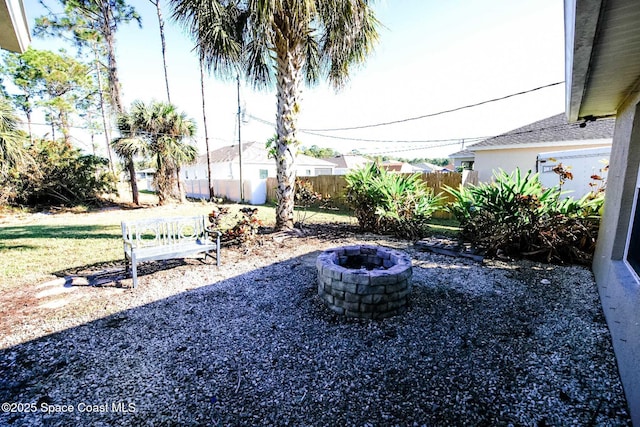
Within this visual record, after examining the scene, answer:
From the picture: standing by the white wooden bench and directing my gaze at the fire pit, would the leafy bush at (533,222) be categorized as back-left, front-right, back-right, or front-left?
front-left

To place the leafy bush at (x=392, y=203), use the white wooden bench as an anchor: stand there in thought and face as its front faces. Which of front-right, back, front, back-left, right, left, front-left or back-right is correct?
front-left

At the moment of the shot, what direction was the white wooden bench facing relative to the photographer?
facing the viewer and to the right of the viewer

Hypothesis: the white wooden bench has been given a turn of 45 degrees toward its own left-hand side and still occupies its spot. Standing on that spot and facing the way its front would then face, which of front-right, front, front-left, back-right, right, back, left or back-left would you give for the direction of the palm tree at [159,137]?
left

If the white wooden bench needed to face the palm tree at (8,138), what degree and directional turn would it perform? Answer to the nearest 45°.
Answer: approximately 180°

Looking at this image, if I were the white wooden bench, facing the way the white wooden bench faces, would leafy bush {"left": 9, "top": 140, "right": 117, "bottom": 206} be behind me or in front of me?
behind
